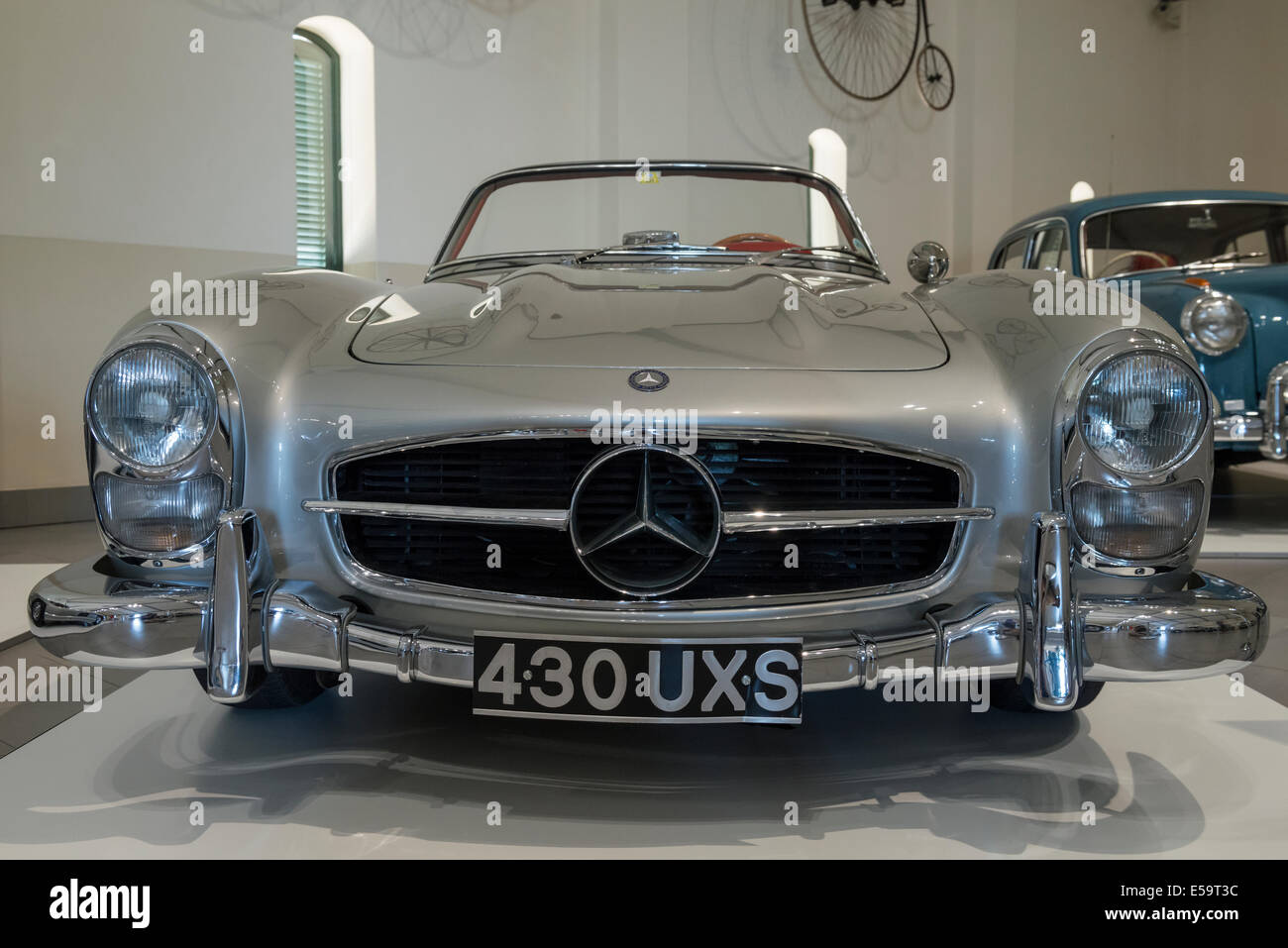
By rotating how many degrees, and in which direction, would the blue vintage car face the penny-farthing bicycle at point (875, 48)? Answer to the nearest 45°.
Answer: approximately 180°

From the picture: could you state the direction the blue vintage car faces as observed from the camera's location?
facing the viewer and to the right of the viewer

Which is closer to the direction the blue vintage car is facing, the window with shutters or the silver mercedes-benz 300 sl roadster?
the silver mercedes-benz 300 sl roadster

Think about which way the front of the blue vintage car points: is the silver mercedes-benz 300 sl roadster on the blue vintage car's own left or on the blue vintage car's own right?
on the blue vintage car's own right

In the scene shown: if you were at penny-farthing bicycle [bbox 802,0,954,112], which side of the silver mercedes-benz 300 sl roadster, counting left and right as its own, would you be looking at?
back

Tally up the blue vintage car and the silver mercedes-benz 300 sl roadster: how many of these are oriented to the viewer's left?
0

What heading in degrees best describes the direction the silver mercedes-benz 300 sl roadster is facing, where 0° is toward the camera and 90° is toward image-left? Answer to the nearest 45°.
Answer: approximately 0°

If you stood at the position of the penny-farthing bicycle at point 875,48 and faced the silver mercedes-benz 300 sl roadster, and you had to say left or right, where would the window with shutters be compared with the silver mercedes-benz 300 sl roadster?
right

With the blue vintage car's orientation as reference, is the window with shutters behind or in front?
behind
